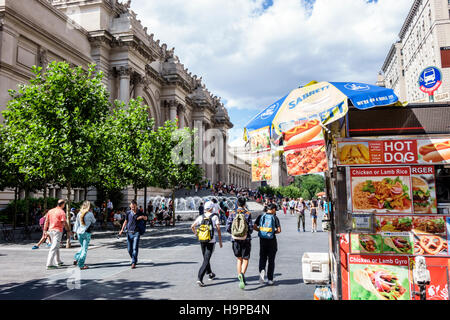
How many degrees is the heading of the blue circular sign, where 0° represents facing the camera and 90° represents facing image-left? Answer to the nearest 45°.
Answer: approximately 0°

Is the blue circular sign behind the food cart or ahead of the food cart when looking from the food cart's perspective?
behind

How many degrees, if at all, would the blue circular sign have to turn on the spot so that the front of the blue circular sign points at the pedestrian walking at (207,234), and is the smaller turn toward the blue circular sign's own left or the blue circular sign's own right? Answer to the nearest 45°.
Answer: approximately 90° to the blue circular sign's own right

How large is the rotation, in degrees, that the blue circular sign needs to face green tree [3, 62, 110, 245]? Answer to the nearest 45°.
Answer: approximately 90° to its right

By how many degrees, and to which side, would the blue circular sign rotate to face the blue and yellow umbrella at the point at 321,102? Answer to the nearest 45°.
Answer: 0° — it already faces it
